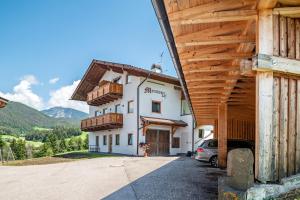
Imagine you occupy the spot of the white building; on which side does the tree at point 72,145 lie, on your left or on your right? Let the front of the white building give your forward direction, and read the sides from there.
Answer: on your right

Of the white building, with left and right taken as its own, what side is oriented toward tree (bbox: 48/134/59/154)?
right

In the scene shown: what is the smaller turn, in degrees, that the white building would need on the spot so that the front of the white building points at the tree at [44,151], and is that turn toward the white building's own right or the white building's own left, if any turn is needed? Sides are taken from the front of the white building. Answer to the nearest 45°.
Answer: approximately 90° to the white building's own right

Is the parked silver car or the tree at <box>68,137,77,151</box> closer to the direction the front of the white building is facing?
the parked silver car

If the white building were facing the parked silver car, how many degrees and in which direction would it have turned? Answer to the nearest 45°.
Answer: approximately 45° to its left
